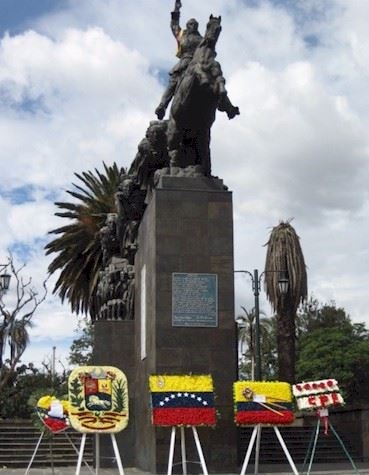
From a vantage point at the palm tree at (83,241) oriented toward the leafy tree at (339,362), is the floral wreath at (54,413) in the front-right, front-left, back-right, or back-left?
back-right

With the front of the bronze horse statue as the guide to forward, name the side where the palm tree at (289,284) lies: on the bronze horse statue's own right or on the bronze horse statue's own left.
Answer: on the bronze horse statue's own left

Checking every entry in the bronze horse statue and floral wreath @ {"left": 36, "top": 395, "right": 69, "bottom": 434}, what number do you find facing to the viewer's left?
0

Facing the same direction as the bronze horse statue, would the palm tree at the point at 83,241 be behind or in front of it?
behind

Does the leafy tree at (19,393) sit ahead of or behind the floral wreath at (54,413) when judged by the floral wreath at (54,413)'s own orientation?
behind

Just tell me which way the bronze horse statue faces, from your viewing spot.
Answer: facing the viewer and to the right of the viewer

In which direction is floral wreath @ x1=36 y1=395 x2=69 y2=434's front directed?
toward the camera

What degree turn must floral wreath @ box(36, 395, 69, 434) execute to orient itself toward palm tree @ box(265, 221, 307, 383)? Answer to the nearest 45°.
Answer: approximately 135° to its left

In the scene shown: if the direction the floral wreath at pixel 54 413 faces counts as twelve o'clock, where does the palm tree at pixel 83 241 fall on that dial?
The palm tree is roughly at 6 o'clock from the floral wreath.

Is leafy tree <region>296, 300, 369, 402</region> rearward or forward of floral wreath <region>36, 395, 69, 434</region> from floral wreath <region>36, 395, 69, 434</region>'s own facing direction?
rearward
